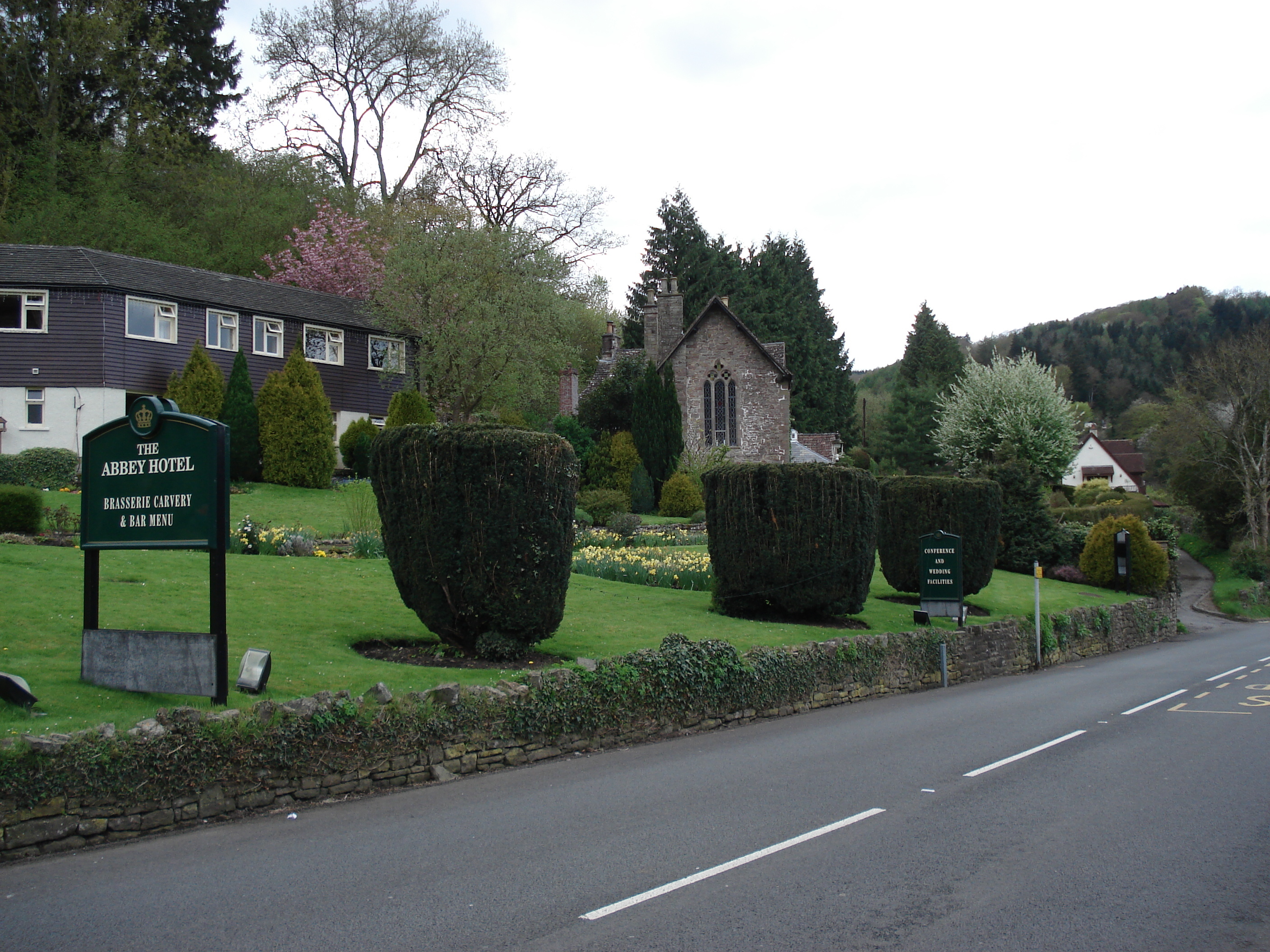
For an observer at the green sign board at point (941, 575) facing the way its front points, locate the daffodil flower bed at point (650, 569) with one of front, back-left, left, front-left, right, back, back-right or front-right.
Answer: right

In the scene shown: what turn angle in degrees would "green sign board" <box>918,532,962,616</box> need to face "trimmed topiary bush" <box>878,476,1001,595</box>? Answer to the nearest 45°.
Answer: approximately 180°

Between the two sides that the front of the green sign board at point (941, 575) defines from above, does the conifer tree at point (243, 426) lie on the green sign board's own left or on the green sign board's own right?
on the green sign board's own right

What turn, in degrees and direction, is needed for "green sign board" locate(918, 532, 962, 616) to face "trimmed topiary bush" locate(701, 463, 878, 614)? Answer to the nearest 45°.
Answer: approximately 45° to its right

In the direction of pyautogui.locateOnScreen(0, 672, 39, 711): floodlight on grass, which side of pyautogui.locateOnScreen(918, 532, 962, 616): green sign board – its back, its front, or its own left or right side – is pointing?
front

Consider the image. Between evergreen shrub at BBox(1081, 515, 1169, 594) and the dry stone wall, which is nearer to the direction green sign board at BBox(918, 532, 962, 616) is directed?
the dry stone wall

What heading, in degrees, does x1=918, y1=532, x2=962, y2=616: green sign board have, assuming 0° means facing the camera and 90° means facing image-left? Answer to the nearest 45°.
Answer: approximately 0°

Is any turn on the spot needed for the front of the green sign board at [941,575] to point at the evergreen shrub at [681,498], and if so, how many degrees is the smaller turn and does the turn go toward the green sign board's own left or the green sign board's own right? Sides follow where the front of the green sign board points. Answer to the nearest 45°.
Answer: approximately 135° to the green sign board's own right

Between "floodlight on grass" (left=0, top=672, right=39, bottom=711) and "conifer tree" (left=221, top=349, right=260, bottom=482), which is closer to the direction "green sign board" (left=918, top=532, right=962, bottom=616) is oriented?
the floodlight on grass

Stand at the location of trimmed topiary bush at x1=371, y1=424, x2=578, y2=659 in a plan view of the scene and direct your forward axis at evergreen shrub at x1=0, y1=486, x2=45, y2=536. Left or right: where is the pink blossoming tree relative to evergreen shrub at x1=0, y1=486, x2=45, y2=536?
right

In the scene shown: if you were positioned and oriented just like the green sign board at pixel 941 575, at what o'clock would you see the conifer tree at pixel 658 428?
The conifer tree is roughly at 5 o'clock from the green sign board.

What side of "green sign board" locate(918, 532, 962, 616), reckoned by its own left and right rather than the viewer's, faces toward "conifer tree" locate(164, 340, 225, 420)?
right

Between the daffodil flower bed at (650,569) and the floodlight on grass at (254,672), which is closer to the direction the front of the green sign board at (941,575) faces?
the floodlight on grass
